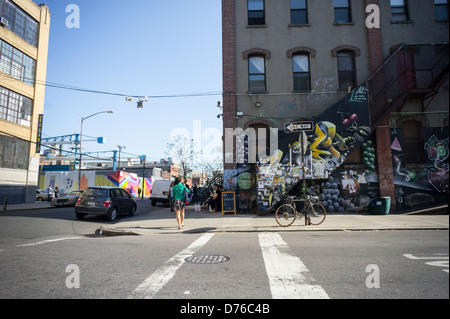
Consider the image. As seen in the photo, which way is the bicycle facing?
to the viewer's right

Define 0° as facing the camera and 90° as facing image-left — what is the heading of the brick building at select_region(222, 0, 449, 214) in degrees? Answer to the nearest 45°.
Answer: approximately 0°

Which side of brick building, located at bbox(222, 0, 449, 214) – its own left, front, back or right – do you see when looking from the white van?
right

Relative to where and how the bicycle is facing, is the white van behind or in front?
behind

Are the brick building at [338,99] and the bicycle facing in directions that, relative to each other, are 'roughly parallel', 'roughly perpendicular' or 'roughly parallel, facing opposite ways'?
roughly perpendicular
